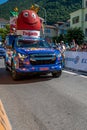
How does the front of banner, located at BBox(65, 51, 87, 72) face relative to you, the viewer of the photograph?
facing the viewer and to the left of the viewer
